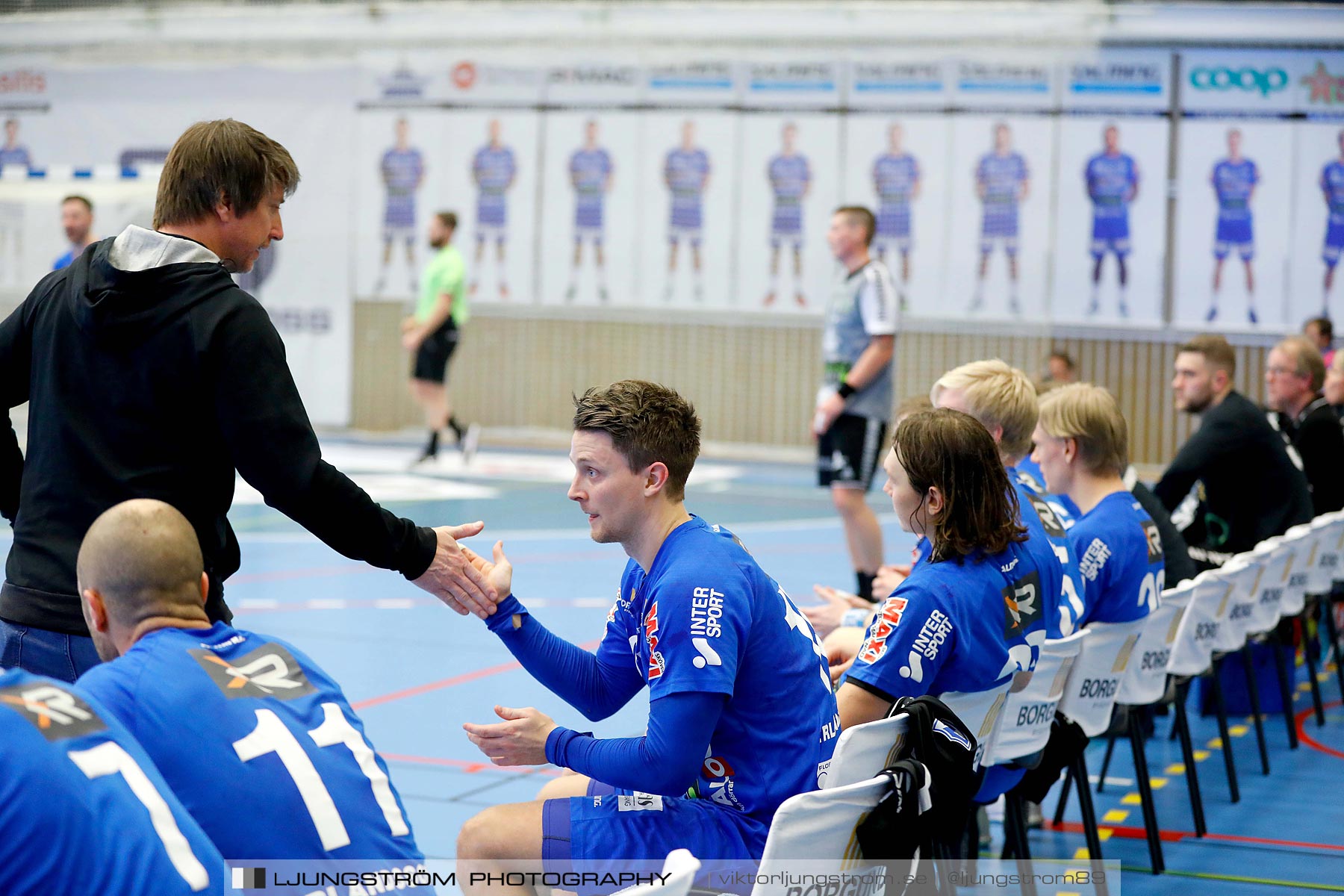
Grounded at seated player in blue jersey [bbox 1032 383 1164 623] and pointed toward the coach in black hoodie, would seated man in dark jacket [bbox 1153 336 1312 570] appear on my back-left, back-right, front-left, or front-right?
back-right

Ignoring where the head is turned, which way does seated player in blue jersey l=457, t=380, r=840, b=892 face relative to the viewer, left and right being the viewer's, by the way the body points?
facing to the left of the viewer

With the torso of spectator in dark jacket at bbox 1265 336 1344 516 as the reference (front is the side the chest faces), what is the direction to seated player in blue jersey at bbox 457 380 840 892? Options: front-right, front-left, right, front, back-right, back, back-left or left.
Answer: left

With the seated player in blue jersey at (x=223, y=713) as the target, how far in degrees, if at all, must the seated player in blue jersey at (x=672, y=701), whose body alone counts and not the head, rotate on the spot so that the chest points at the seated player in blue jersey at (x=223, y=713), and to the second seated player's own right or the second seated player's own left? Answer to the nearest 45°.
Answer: approximately 45° to the second seated player's own left

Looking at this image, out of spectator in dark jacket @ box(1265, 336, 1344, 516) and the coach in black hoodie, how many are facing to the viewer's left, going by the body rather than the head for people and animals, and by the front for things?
1

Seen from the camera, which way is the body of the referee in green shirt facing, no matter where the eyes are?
to the viewer's left

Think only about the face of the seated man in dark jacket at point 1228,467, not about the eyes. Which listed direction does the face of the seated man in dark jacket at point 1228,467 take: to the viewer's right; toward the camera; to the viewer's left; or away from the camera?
to the viewer's left

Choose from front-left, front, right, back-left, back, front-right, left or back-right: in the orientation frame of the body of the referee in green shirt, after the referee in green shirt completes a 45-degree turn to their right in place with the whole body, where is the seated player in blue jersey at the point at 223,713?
back-left

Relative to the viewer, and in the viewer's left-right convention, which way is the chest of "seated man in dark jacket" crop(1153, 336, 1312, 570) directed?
facing to the left of the viewer

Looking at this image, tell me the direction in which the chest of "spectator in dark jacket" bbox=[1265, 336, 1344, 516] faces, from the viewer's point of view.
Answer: to the viewer's left
